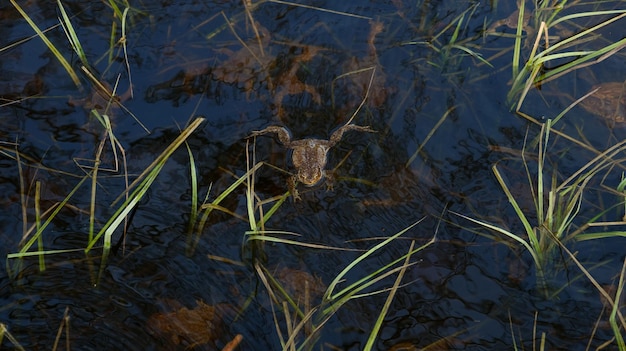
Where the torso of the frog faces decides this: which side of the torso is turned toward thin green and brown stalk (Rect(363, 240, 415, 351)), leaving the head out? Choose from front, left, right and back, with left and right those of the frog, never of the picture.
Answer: front

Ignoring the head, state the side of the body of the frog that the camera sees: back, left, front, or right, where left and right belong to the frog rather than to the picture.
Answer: front

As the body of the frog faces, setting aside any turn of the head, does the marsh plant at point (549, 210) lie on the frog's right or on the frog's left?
on the frog's left

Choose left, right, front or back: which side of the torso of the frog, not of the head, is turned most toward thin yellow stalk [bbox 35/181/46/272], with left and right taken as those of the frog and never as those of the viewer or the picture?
right

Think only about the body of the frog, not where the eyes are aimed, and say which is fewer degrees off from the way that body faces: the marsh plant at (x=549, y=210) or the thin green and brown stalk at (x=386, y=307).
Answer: the thin green and brown stalk

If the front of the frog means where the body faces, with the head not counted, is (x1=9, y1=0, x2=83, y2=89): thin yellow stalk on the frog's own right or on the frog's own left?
on the frog's own right
